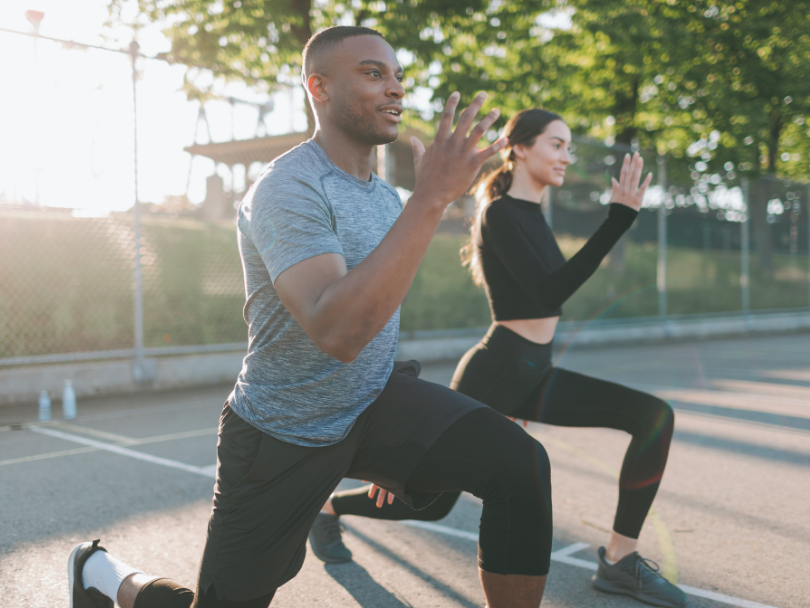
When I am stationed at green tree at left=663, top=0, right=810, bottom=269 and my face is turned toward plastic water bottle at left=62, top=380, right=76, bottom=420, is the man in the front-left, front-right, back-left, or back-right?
front-left

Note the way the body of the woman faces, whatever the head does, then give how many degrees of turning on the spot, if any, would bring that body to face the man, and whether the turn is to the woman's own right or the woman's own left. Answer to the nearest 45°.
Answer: approximately 135° to the woman's own right

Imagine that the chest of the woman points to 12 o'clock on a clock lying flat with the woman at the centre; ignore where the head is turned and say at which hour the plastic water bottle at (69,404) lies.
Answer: The plastic water bottle is roughly at 7 o'clock from the woman.

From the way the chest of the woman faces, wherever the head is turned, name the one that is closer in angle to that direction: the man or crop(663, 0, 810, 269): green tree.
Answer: the green tree

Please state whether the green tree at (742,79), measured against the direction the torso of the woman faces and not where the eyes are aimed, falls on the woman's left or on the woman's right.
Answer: on the woman's left

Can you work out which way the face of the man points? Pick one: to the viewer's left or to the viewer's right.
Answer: to the viewer's right

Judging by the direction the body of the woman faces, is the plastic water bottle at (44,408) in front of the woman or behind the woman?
behind

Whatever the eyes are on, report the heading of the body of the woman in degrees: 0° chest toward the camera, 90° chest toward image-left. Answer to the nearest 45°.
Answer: approximately 270°
